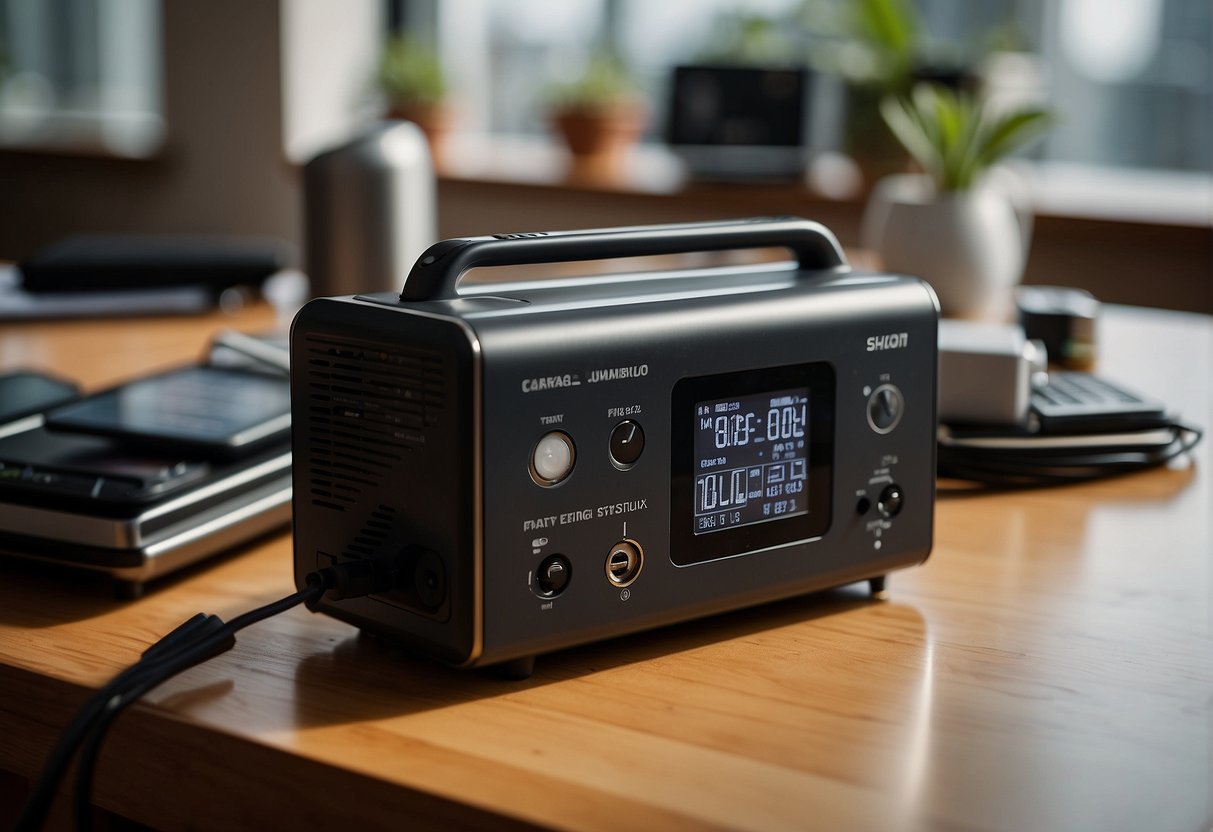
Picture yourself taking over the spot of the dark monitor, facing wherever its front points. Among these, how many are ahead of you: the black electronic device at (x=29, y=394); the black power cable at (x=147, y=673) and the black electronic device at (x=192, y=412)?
3

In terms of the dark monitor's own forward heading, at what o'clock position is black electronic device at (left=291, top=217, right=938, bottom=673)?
The black electronic device is roughly at 12 o'clock from the dark monitor.

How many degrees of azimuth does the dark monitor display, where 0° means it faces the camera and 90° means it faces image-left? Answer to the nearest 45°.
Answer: approximately 0°

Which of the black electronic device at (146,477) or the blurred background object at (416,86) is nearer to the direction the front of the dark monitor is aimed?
the black electronic device

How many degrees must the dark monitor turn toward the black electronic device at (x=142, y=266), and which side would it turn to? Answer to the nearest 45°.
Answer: approximately 45° to its right

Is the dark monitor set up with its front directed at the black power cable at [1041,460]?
yes

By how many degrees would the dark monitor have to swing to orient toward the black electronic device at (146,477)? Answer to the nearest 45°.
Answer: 0° — it already faces it
